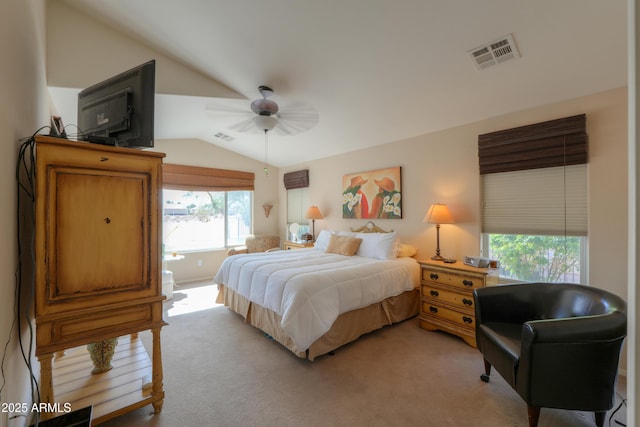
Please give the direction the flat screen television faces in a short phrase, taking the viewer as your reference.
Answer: facing away from the viewer and to the right of the viewer

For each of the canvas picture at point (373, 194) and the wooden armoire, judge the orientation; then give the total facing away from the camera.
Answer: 0

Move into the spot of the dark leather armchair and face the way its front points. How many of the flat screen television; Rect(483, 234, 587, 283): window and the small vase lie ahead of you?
2

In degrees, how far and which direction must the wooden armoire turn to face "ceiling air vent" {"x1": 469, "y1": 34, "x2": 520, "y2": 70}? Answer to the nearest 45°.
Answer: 0° — it already faces it

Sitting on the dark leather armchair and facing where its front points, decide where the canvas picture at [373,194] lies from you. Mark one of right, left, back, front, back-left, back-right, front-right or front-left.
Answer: right

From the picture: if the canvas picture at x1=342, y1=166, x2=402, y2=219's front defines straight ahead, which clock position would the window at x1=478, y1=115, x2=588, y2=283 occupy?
The window is roughly at 9 o'clock from the canvas picture.

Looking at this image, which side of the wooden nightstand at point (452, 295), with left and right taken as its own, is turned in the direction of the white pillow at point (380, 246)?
right

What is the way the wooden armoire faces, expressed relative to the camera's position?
facing the viewer and to the right of the viewer

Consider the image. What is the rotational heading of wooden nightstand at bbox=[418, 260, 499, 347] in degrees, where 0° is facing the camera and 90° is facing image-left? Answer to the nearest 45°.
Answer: approximately 45°

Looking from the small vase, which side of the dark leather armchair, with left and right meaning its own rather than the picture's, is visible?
front

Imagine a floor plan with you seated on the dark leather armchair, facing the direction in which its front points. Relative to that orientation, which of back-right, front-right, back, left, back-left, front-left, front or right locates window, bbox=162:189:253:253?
front-right
